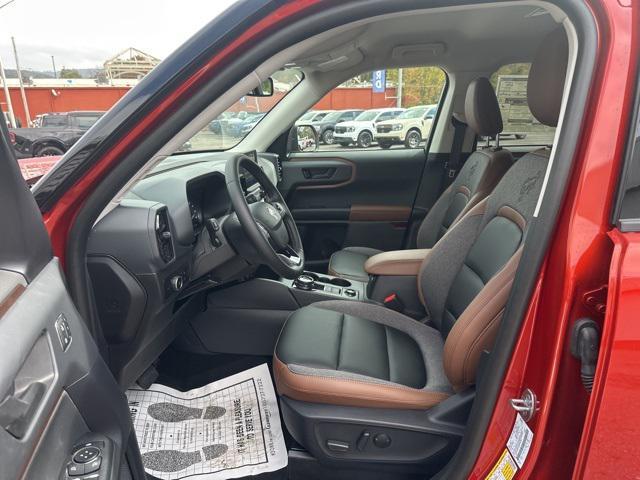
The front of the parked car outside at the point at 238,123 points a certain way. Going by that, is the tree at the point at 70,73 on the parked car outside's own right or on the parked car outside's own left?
on the parked car outside's own right

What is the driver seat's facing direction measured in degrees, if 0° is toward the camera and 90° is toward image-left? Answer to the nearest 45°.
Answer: approximately 90°

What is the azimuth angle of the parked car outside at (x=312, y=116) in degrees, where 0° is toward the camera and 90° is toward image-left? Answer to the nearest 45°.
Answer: approximately 45°

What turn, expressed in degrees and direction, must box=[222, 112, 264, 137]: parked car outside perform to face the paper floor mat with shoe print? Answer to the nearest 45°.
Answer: approximately 45° to its left

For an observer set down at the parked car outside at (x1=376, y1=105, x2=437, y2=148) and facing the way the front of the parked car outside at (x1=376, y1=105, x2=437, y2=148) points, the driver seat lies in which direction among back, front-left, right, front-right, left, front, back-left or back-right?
front-left
